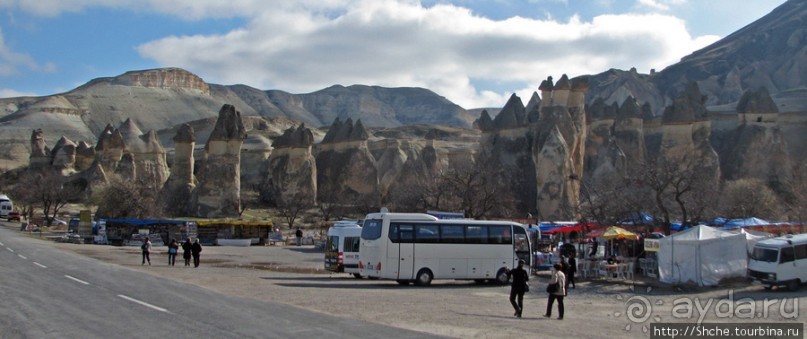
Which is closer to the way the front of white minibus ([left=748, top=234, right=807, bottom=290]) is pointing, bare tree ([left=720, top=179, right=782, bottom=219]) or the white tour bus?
the white tour bus

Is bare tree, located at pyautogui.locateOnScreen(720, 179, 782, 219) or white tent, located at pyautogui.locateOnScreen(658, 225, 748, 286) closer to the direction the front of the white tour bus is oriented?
the bare tree

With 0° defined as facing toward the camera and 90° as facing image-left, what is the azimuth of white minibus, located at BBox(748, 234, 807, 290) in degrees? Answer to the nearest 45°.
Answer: approximately 45°

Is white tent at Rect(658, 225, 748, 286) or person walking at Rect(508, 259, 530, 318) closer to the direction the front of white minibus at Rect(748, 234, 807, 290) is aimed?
the person walking

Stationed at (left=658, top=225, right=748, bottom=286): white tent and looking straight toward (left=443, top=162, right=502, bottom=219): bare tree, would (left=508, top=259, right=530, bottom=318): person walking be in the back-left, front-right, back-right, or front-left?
back-left

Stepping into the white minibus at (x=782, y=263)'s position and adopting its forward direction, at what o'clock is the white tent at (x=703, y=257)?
The white tent is roughly at 2 o'clock from the white minibus.
